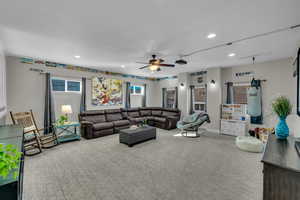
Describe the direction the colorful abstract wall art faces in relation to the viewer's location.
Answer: facing the viewer and to the right of the viewer

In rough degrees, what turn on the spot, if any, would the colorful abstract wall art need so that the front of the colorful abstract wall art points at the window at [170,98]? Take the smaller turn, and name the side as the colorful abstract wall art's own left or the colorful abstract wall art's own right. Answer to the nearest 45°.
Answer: approximately 45° to the colorful abstract wall art's own left

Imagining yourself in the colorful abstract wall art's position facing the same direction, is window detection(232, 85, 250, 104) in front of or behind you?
in front

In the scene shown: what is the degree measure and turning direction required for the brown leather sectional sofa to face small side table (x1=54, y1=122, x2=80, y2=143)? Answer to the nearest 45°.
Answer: approximately 90° to its right

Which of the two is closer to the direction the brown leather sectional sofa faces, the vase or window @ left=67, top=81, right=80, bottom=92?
the vase

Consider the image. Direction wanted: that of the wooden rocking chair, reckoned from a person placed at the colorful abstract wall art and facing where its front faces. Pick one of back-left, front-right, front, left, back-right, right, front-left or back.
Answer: right

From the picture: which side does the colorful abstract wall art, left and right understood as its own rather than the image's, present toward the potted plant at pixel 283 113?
front

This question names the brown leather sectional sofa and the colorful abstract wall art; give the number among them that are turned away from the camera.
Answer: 0

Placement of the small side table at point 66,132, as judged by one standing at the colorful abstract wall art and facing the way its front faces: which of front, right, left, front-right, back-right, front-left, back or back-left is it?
right

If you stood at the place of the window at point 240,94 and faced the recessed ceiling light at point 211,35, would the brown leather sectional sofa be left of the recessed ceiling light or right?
right
